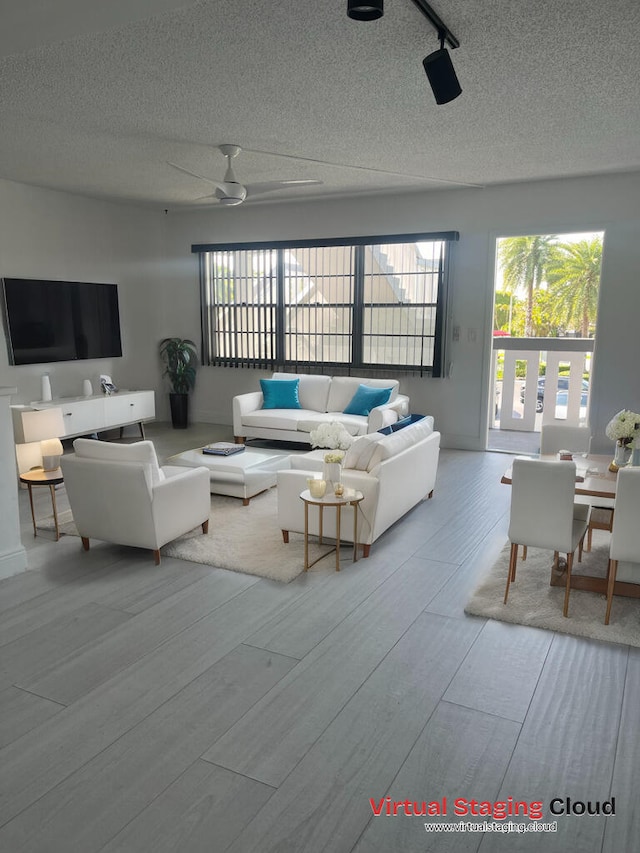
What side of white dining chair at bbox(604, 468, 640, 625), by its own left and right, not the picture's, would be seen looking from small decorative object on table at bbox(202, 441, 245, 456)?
left

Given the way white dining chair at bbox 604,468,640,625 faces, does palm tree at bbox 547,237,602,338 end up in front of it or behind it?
in front

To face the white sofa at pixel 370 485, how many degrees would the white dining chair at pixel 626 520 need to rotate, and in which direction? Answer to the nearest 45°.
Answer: approximately 90° to its left

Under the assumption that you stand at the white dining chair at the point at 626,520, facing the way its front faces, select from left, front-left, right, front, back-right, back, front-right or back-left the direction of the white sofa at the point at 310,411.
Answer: front-left

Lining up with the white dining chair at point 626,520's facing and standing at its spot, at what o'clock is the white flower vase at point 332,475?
The white flower vase is roughly at 9 o'clock from the white dining chair.

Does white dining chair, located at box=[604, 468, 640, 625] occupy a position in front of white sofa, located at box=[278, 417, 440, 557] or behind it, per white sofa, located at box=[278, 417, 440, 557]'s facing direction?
behind

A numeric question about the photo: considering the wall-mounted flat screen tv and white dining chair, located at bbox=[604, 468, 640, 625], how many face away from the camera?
1

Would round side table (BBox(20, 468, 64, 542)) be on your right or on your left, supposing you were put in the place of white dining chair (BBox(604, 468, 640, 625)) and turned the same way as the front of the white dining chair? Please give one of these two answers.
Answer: on your left

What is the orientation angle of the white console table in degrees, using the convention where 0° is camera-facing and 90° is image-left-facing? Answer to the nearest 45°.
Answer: approximately 315°

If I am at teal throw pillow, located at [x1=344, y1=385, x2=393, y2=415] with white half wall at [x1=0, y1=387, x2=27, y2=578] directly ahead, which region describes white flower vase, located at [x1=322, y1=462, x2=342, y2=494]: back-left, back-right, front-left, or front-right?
front-left

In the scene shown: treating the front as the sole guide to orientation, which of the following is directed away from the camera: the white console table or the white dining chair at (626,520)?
the white dining chair

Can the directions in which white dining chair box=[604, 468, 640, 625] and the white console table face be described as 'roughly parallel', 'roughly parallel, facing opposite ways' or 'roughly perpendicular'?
roughly perpendicular

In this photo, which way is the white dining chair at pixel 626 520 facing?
away from the camera

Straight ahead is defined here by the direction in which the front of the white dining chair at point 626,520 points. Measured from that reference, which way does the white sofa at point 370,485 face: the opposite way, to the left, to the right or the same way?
to the left

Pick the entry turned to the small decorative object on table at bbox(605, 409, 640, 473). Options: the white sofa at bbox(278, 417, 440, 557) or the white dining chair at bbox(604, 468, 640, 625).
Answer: the white dining chair

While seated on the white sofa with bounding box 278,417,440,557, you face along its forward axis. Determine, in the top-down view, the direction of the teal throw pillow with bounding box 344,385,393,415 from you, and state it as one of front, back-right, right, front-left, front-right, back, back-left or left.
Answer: front-right

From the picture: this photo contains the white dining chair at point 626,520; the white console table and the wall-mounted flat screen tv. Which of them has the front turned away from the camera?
the white dining chair

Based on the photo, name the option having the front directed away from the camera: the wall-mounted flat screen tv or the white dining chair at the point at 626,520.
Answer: the white dining chair
